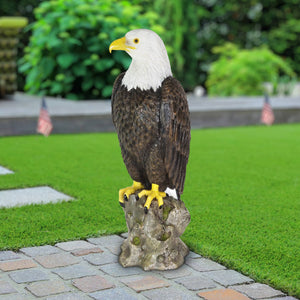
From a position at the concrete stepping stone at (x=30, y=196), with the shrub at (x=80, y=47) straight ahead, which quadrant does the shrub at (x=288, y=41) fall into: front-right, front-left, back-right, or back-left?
front-right

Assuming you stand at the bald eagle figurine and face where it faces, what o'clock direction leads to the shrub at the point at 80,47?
The shrub is roughly at 4 o'clock from the bald eagle figurine.

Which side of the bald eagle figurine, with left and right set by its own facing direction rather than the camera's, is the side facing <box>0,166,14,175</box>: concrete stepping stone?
right

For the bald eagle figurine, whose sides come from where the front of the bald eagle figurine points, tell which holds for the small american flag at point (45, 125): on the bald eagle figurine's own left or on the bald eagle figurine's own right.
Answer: on the bald eagle figurine's own right

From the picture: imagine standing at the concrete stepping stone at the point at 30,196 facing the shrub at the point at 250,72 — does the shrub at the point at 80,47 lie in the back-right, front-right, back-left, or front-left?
front-left

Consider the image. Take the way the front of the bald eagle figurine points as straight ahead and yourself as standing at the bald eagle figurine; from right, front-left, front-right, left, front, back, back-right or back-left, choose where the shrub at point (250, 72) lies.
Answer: back-right

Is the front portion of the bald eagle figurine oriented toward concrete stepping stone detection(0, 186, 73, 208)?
no
